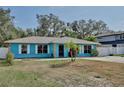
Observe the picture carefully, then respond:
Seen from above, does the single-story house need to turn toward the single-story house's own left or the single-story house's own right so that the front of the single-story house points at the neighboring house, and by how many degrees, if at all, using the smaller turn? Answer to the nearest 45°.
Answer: approximately 135° to the single-story house's own left

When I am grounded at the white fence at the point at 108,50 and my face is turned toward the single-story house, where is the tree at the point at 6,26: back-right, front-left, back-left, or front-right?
front-right

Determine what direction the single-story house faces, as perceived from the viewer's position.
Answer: facing the viewer

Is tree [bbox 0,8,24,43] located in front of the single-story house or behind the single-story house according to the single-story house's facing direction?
behind

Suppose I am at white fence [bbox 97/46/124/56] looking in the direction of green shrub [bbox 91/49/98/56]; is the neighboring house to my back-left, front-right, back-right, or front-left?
back-right

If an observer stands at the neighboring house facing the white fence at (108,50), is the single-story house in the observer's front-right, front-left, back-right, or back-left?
front-right

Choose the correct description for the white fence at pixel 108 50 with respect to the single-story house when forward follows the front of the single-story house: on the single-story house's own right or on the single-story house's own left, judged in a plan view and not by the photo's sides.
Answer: on the single-story house's own left
